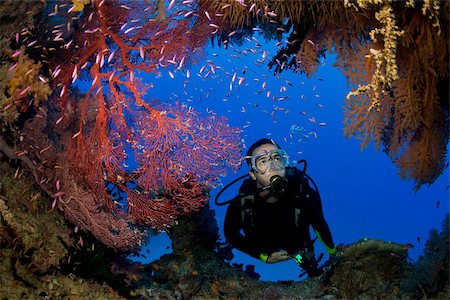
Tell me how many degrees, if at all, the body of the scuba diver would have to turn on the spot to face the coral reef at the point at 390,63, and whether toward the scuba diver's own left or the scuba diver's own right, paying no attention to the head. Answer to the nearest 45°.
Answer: approximately 45° to the scuba diver's own left

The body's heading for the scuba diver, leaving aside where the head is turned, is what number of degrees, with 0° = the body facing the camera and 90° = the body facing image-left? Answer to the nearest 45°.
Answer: approximately 0°

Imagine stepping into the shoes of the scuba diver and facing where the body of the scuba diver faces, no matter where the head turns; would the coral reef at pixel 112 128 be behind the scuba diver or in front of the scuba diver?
in front

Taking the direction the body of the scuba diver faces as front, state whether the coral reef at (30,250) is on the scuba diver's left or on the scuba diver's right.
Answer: on the scuba diver's right

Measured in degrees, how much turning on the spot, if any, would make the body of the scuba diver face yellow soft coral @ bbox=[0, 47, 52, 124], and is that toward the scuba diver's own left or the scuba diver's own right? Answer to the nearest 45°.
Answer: approximately 45° to the scuba diver's own right
